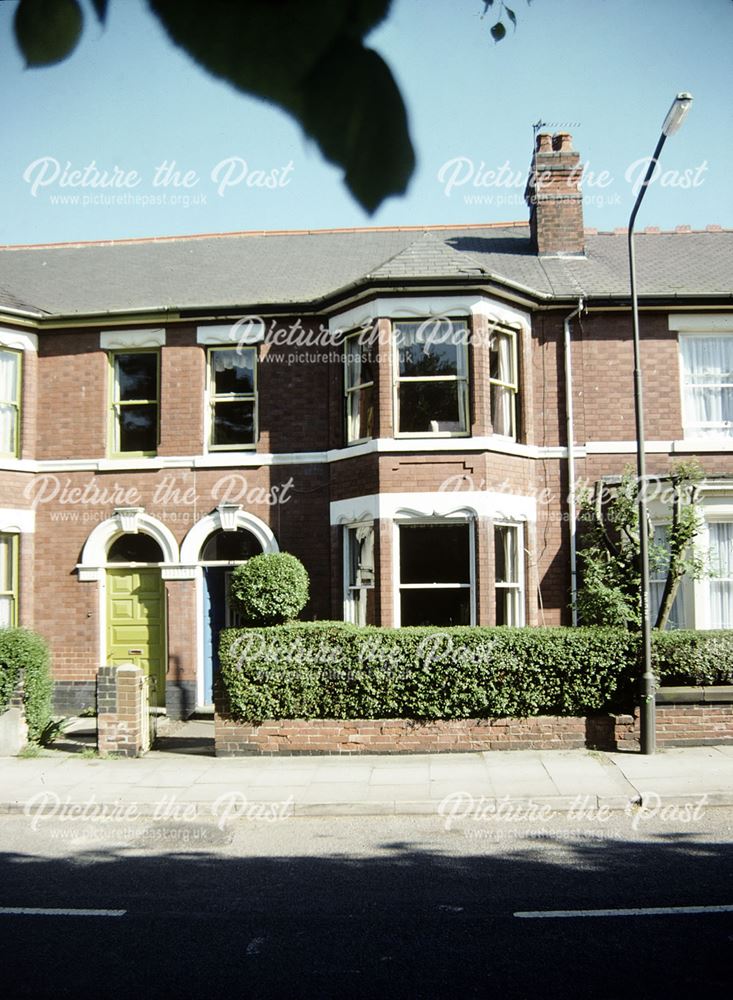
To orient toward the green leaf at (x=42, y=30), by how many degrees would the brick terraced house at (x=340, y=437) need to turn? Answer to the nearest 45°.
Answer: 0° — it already faces it

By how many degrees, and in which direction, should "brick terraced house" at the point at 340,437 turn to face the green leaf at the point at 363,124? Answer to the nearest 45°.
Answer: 0° — it already faces it

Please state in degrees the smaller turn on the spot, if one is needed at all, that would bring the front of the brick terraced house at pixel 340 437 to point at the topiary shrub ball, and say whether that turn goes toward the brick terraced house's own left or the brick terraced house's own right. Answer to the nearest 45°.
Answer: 0° — it already faces it

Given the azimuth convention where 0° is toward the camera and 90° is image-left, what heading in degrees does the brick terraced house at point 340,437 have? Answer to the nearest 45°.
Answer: approximately 0°

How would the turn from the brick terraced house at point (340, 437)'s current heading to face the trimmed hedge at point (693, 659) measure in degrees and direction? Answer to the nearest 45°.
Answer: approximately 45° to its left
